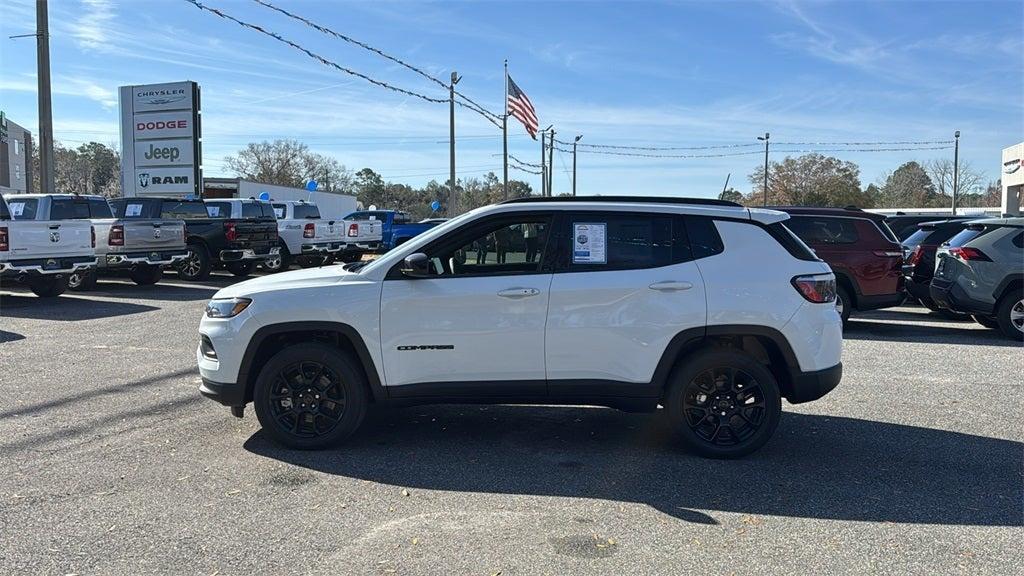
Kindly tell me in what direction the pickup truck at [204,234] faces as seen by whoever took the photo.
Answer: facing away from the viewer and to the left of the viewer

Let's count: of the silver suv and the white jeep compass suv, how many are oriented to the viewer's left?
1

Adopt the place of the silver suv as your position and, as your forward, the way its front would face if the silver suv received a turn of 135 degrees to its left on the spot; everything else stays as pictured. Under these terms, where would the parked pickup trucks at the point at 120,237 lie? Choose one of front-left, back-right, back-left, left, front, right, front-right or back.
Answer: front

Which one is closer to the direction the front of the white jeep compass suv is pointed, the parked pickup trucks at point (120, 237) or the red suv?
the parked pickup trucks

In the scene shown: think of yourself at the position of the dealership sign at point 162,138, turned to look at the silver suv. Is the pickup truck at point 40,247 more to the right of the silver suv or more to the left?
right

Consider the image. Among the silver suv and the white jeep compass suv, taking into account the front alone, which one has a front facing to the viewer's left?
the white jeep compass suv

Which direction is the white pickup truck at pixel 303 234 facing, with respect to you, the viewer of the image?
facing away from the viewer and to the left of the viewer

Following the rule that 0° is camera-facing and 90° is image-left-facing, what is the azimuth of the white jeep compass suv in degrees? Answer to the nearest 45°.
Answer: approximately 90°

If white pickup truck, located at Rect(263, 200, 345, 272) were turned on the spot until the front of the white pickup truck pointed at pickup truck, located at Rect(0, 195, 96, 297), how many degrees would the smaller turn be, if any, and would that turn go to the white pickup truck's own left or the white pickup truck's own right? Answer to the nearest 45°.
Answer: approximately 90° to the white pickup truck's own left

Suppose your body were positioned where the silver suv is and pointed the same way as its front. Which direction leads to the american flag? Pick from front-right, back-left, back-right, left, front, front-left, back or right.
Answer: left

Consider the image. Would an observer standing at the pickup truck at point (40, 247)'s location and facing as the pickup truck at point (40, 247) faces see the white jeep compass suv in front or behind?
behind

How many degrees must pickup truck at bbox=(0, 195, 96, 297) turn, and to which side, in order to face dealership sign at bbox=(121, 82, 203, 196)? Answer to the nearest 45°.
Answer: approximately 45° to its right

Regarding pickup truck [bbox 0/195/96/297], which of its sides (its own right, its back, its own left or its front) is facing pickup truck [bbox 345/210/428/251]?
right
